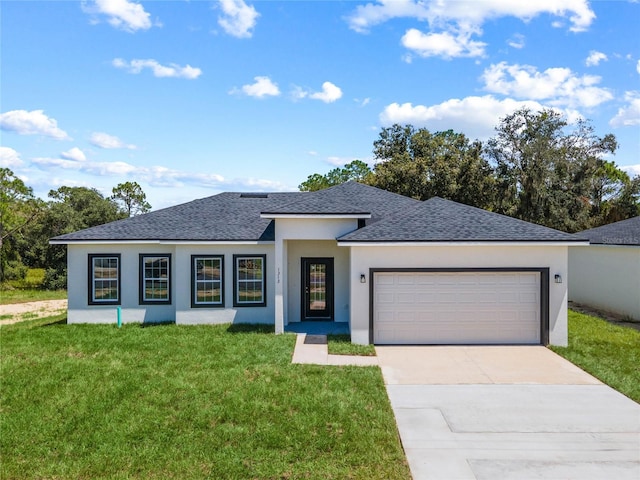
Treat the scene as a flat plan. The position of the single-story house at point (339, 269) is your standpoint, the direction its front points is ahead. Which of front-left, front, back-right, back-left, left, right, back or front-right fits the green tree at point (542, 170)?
back-left

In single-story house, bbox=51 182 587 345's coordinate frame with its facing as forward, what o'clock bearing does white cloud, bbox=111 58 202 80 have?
The white cloud is roughly at 4 o'clock from the single-story house.

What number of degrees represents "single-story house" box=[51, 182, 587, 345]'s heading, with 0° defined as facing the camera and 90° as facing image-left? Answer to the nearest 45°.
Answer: approximately 0°

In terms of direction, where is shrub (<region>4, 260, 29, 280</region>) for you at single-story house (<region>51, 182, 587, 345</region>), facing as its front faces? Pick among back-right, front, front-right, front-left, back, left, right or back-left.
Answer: back-right

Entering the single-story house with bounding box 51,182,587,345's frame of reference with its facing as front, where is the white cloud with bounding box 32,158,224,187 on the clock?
The white cloud is roughly at 5 o'clock from the single-story house.

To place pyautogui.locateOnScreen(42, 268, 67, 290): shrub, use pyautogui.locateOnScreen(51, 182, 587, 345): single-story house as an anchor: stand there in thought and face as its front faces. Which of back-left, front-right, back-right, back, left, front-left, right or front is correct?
back-right

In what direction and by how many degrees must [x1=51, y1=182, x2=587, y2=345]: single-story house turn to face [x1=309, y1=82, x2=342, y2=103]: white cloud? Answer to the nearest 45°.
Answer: approximately 180°

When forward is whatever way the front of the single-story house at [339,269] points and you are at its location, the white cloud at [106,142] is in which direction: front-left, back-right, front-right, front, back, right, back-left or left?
back-right

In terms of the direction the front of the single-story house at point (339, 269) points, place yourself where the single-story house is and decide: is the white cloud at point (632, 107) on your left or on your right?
on your left
